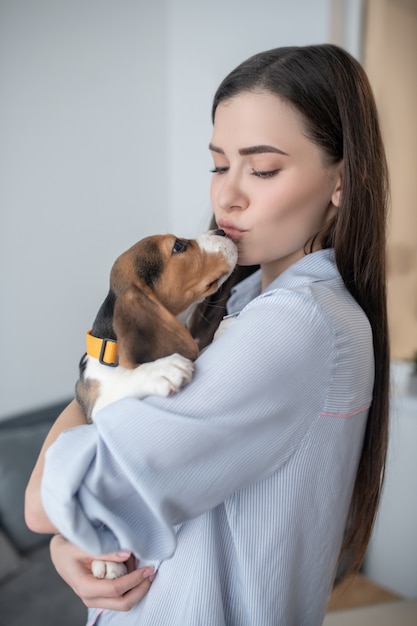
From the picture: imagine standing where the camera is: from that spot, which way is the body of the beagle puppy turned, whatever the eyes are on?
to the viewer's right

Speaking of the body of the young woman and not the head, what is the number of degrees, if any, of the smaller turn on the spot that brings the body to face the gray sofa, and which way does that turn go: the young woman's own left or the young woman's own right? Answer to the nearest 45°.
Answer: approximately 45° to the young woman's own right

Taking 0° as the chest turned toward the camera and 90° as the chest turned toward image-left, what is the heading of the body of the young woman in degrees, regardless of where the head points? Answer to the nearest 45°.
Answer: approximately 90°
